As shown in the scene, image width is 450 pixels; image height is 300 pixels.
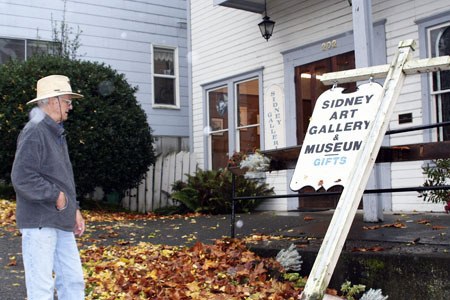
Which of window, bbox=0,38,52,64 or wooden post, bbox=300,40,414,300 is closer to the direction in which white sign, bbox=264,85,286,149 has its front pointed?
the wooden post

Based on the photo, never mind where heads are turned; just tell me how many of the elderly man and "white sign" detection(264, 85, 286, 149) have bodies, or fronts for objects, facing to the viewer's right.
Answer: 1

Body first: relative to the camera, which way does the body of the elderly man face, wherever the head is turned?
to the viewer's right

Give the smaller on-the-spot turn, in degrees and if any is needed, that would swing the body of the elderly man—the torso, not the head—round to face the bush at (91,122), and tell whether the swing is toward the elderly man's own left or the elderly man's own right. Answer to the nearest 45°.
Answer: approximately 90° to the elderly man's own left

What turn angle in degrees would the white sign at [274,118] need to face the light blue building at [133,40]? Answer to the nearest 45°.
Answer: approximately 135° to its right

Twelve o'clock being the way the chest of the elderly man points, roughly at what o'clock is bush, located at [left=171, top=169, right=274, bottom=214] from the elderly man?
The bush is roughly at 10 o'clock from the elderly man.

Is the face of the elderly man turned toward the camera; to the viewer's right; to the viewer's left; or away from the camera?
to the viewer's right

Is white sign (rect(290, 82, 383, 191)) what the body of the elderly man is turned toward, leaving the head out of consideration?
yes

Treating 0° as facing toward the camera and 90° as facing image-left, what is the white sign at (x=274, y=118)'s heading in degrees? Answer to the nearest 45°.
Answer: approximately 0°

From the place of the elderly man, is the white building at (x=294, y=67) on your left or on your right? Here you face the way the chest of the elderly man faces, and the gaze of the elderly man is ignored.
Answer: on your left
